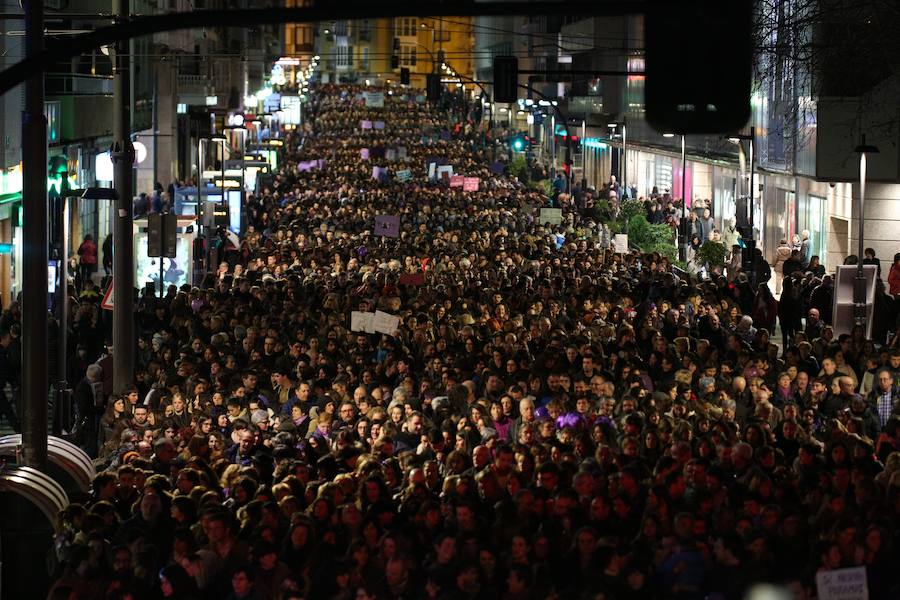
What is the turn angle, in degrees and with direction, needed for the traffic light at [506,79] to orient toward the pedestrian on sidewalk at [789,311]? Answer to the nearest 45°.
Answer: approximately 135° to its right

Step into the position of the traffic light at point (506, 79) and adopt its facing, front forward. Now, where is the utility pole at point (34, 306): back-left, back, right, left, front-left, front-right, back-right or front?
back

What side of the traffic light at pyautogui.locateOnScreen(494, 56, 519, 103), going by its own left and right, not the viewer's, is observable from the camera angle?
back

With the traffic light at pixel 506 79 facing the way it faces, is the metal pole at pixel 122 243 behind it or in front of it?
behind

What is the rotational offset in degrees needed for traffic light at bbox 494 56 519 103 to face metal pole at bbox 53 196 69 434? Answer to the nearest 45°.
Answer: approximately 180°
